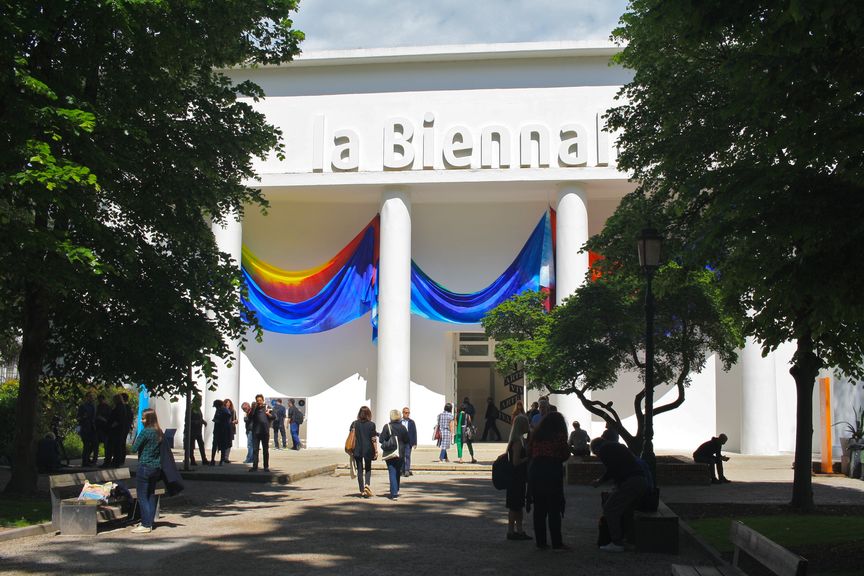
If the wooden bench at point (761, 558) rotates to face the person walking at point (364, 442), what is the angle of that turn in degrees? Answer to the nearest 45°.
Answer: approximately 90° to its right

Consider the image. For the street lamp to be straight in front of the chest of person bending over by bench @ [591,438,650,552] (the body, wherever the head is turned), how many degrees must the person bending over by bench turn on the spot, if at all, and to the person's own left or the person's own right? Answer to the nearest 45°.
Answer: approximately 90° to the person's own right

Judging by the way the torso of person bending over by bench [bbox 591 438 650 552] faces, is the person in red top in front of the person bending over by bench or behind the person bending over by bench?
in front

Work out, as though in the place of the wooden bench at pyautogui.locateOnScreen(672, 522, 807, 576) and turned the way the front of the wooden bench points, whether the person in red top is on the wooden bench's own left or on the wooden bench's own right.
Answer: on the wooden bench's own right

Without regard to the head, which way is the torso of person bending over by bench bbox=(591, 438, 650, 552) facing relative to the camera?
to the viewer's left

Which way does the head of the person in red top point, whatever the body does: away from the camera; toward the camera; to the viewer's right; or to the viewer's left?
away from the camera

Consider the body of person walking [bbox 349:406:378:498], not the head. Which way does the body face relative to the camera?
away from the camera

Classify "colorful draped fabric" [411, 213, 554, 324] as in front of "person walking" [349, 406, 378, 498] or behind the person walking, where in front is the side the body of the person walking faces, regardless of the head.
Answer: in front

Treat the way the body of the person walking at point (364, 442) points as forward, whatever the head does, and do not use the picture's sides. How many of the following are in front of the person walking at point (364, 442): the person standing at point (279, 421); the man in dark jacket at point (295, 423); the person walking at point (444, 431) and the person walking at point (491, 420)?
4

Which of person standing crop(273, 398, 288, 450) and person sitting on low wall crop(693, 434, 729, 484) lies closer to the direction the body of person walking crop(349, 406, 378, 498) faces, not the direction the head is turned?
the person standing
